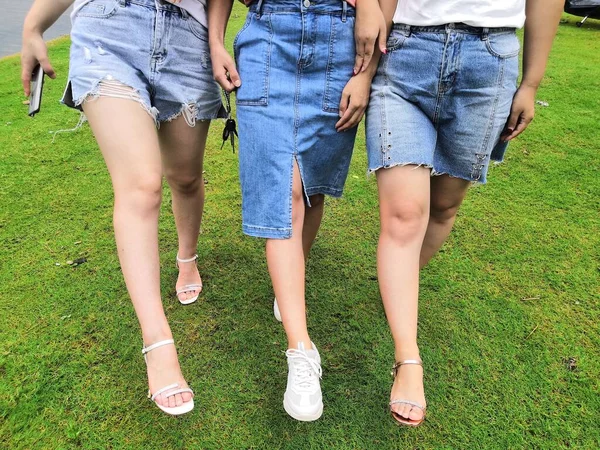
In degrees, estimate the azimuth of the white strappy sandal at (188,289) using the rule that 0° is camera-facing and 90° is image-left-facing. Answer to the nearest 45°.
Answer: approximately 0°
